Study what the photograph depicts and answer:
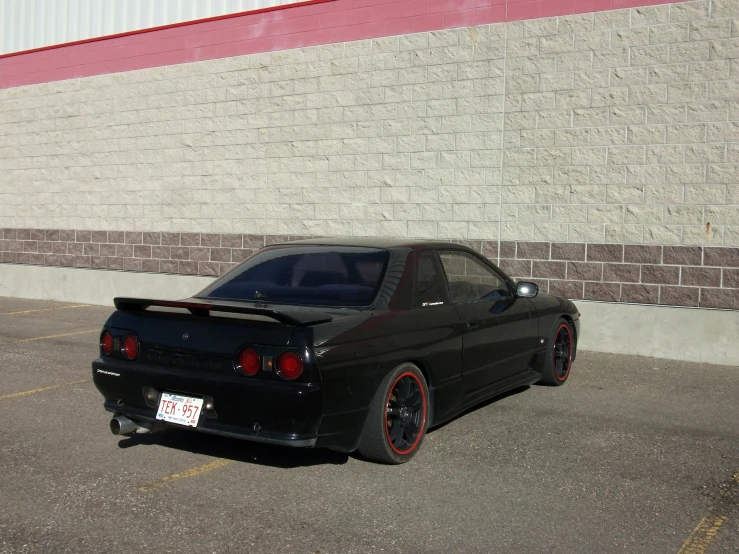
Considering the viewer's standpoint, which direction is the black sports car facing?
facing away from the viewer and to the right of the viewer
